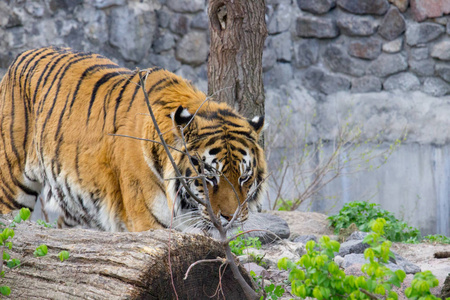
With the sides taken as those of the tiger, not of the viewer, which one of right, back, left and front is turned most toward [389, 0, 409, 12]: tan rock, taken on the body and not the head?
left

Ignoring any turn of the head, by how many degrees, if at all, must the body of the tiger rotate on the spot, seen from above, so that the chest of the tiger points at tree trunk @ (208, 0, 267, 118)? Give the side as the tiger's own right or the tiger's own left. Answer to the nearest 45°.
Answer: approximately 90° to the tiger's own left

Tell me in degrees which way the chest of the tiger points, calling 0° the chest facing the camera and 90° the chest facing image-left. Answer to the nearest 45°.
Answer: approximately 315°

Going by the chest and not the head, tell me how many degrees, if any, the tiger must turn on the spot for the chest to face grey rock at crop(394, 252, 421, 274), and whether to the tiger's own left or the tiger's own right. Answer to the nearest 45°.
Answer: approximately 45° to the tiger's own left

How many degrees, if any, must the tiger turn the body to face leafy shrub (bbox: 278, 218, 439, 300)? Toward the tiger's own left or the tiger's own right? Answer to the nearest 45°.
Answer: approximately 45° to the tiger's own right

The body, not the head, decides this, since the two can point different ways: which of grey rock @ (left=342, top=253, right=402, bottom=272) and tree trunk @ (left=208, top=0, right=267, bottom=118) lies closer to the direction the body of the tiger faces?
the grey rock
